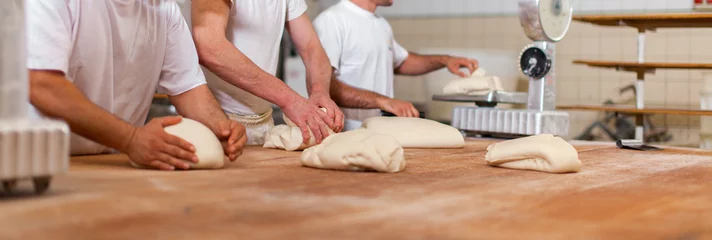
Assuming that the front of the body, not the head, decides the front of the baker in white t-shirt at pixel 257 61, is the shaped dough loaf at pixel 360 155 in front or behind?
in front

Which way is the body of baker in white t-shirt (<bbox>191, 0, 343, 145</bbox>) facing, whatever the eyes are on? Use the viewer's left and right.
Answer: facing the viewer and to the right of the viewer

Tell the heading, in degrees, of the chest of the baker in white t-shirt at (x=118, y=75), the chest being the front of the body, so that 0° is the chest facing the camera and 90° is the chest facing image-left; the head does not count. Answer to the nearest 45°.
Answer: approximately 315°
